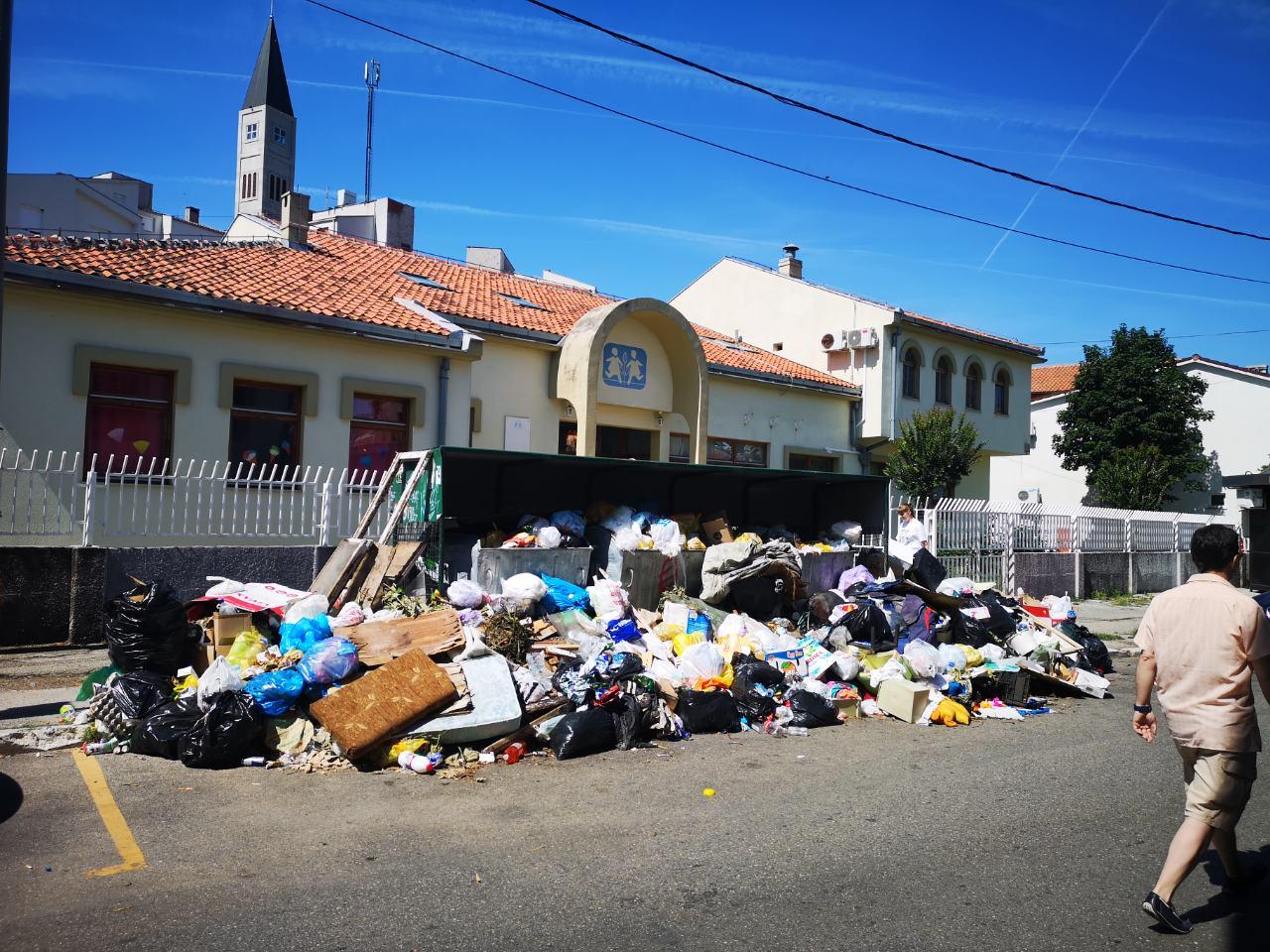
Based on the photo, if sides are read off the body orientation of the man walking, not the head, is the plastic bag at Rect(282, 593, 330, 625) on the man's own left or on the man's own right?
on the man's own left

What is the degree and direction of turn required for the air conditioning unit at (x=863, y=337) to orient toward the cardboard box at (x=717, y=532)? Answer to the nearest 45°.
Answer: approximately 45° to its left

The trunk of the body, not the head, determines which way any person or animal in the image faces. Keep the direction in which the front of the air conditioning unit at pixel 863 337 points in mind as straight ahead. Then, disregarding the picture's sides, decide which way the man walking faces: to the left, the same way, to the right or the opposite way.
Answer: the opposite way

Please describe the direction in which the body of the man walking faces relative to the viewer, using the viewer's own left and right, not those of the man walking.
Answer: facing away from the viewer and to the right of the viewer

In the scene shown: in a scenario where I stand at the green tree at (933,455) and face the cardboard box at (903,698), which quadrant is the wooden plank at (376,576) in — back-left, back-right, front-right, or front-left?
front-right

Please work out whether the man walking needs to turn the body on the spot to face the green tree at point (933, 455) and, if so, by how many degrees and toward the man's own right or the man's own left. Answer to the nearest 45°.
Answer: approximately 45° to the man's own left

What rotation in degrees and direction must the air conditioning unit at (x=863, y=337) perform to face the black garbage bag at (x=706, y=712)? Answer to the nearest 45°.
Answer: approximately 45° to its left

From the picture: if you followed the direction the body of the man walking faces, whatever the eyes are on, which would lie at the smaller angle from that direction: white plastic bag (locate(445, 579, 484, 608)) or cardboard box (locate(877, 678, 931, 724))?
the cardboard box

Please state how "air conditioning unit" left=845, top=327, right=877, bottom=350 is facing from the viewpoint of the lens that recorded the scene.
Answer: facing the viewer and to the left of the viewer

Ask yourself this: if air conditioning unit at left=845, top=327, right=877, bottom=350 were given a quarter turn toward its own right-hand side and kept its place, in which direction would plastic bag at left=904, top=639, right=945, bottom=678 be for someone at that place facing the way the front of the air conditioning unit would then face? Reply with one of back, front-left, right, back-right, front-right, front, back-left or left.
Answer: back-left

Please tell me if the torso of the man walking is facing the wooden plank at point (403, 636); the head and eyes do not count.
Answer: no

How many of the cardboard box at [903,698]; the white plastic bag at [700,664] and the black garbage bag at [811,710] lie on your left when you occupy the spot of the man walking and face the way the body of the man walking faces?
3

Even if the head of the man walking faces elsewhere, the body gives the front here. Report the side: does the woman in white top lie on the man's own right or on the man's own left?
on the man's own left

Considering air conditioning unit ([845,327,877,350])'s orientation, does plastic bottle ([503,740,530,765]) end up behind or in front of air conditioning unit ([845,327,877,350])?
in front

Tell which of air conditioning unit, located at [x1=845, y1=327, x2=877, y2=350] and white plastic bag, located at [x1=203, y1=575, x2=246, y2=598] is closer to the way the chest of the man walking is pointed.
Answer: the air conditioning unit
